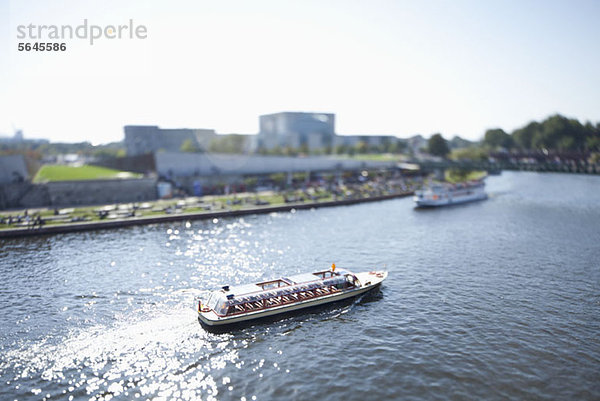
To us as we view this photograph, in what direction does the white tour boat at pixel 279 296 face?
facing away from the viewer and to the right of the viewer
